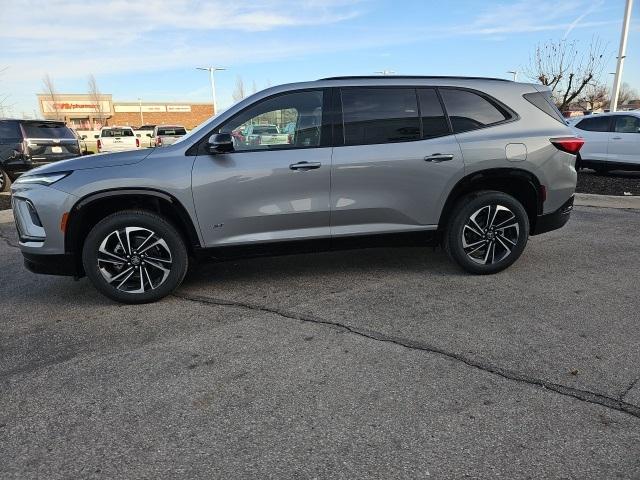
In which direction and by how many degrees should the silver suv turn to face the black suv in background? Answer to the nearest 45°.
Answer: approximately 45° to its right

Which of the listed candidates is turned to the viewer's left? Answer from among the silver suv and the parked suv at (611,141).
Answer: the silver suv

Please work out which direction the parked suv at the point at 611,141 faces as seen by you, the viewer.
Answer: facing to the right of the viewer

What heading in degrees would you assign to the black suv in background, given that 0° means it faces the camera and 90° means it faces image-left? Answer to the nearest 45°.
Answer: approximately 135°

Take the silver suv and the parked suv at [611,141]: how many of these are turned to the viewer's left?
1

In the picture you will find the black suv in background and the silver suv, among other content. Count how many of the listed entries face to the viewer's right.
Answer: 0

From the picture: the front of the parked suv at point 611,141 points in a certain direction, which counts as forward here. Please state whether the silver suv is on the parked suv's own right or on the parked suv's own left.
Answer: on the parked suv's own right

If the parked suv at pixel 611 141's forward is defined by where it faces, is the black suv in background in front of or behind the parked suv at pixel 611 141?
behind

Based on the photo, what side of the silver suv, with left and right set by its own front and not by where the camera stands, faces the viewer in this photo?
left

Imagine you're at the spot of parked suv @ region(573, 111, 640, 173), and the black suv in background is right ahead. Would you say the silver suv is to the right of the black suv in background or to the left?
left
